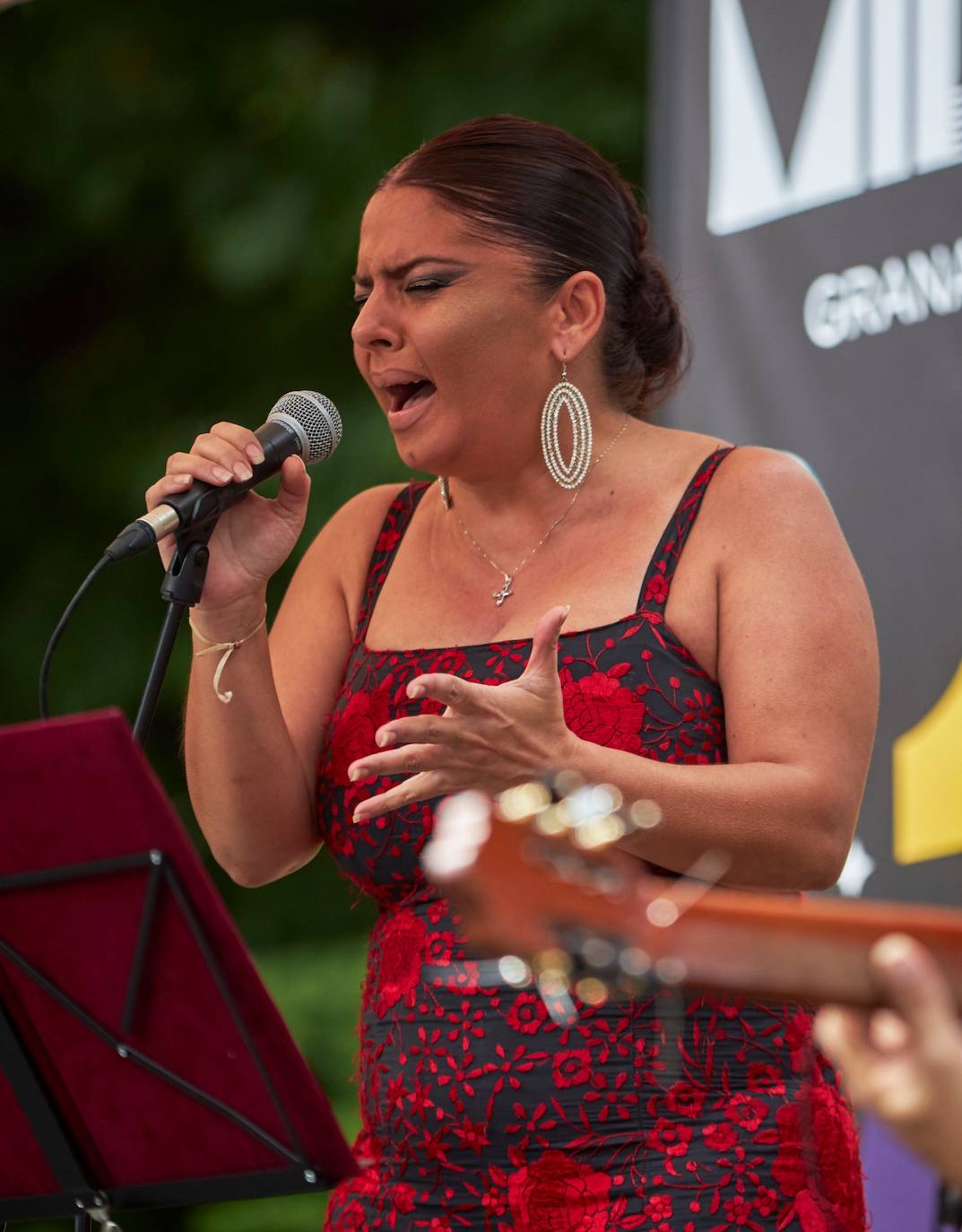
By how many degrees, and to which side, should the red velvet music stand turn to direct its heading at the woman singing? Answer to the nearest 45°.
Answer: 0° — it already faces them

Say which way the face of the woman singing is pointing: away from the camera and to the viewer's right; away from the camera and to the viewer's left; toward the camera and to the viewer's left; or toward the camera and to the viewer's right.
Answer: toward the camera and to the viewer's left

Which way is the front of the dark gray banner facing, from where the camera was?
facing the viewer and to the left of the viewer

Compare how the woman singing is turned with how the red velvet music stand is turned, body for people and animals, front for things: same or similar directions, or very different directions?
very different directions

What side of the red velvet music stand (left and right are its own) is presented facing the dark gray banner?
front

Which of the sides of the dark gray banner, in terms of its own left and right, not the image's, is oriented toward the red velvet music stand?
front

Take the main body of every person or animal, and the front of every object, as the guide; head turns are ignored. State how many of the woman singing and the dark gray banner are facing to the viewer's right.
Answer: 0

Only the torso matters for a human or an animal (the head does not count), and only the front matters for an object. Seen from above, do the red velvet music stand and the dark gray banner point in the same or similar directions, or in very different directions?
very different directions

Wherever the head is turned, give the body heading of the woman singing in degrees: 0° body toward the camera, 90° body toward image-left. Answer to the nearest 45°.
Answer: approximately 45°
